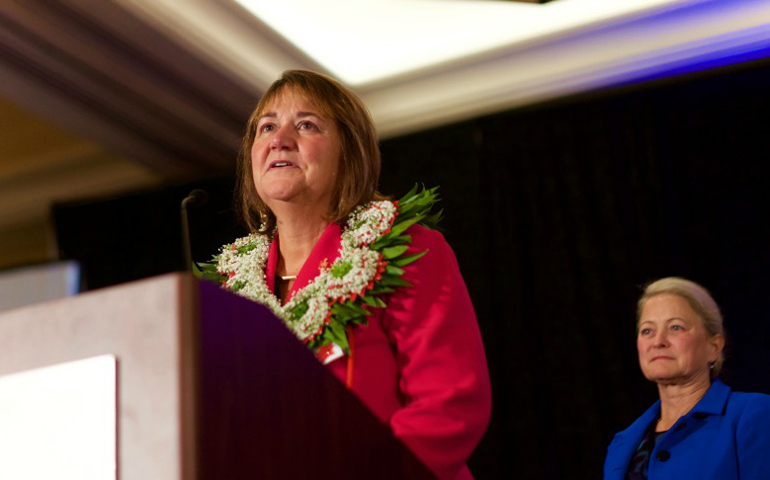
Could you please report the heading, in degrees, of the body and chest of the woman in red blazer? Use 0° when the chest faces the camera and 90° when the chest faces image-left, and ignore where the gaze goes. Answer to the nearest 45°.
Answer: approximately 45°

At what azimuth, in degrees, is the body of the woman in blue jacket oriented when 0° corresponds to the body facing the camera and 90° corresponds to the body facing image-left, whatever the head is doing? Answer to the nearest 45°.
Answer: approximately 45°

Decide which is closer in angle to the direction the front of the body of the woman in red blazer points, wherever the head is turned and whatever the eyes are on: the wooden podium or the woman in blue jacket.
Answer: the wooden podium

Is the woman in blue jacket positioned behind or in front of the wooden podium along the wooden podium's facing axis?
behind

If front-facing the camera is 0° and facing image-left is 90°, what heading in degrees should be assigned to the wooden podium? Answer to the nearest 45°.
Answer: approximately 45°
